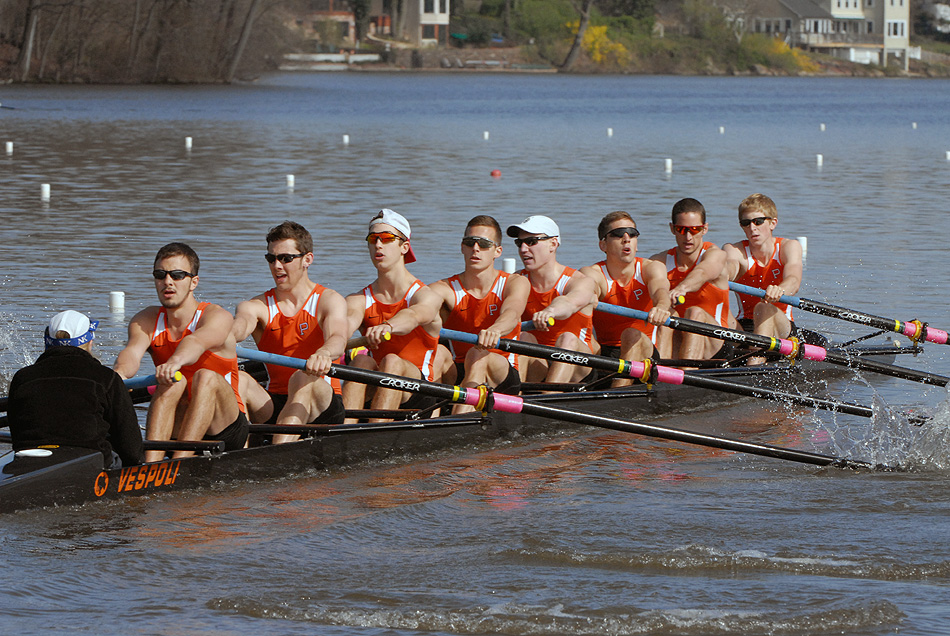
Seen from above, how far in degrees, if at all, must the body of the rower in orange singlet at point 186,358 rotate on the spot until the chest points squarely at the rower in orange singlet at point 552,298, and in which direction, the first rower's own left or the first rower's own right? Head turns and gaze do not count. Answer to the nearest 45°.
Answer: approximately 180°

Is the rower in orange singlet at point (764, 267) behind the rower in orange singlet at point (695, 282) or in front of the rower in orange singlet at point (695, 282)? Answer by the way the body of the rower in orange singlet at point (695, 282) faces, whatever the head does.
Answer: behind

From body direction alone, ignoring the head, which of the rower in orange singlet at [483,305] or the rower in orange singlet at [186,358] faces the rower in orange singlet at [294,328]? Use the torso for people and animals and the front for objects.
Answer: the rower in orange singlet at [483,305]

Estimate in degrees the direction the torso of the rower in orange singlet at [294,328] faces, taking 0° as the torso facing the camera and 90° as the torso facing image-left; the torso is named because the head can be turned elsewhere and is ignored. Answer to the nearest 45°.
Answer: approximately 45°

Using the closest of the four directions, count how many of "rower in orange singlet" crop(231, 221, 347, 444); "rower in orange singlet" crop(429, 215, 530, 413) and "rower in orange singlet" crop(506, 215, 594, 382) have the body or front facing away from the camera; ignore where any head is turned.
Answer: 0

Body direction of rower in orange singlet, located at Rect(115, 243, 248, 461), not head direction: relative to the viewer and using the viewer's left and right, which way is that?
facing the viewer and to the left of the viewer

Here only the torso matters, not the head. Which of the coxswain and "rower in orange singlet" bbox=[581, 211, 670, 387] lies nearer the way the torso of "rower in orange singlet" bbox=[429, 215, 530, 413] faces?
the coxswain

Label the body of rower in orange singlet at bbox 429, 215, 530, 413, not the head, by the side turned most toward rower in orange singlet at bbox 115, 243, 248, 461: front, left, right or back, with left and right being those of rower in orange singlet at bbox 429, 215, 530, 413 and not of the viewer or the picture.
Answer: front

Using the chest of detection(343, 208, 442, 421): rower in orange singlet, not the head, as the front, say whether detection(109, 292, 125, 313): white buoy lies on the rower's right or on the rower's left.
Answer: on the rower's right

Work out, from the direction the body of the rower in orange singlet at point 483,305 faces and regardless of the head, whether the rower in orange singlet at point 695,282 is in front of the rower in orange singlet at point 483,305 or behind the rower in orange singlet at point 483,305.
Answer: behind

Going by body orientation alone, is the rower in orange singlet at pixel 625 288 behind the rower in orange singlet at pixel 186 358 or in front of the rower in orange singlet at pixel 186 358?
behind
